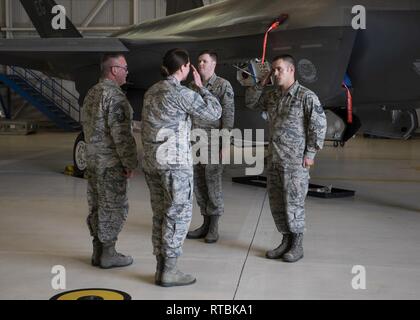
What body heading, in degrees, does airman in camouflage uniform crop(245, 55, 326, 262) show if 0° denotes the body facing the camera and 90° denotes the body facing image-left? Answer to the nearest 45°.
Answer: approximately 45°

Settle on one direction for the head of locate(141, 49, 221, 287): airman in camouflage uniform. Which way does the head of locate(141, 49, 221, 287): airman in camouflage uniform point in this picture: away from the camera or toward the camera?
away from the camera

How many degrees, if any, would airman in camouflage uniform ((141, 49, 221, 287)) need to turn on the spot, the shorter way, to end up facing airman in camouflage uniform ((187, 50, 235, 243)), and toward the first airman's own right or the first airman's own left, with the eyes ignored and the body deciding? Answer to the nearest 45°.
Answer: approximately 45° to the first airman's own left

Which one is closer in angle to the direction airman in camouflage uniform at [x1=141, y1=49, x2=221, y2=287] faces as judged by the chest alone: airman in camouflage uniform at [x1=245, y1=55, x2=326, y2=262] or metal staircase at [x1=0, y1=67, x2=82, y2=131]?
the airman in camouflage uniform

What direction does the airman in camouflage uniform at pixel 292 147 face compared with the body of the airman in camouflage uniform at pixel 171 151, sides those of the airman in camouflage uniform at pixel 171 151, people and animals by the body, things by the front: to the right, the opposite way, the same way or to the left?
the opposite way

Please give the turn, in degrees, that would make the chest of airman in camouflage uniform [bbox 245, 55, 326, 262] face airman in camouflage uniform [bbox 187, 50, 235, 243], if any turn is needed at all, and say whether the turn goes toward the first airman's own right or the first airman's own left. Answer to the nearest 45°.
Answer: approximately 90° to the first airman's own right

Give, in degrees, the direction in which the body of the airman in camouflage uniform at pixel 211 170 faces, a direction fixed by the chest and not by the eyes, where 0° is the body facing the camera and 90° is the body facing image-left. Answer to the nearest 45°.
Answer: approximately 45°

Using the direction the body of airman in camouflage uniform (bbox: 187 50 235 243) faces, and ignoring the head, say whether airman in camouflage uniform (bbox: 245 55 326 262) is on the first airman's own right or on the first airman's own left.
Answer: on the first airman's own left

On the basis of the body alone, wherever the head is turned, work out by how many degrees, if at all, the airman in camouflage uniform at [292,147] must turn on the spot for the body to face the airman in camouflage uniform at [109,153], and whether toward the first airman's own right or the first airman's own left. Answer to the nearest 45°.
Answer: approximately 45° to the first airman's own right

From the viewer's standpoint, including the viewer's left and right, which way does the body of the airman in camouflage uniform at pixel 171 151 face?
facing away from the viewer and to the right of the viewer
